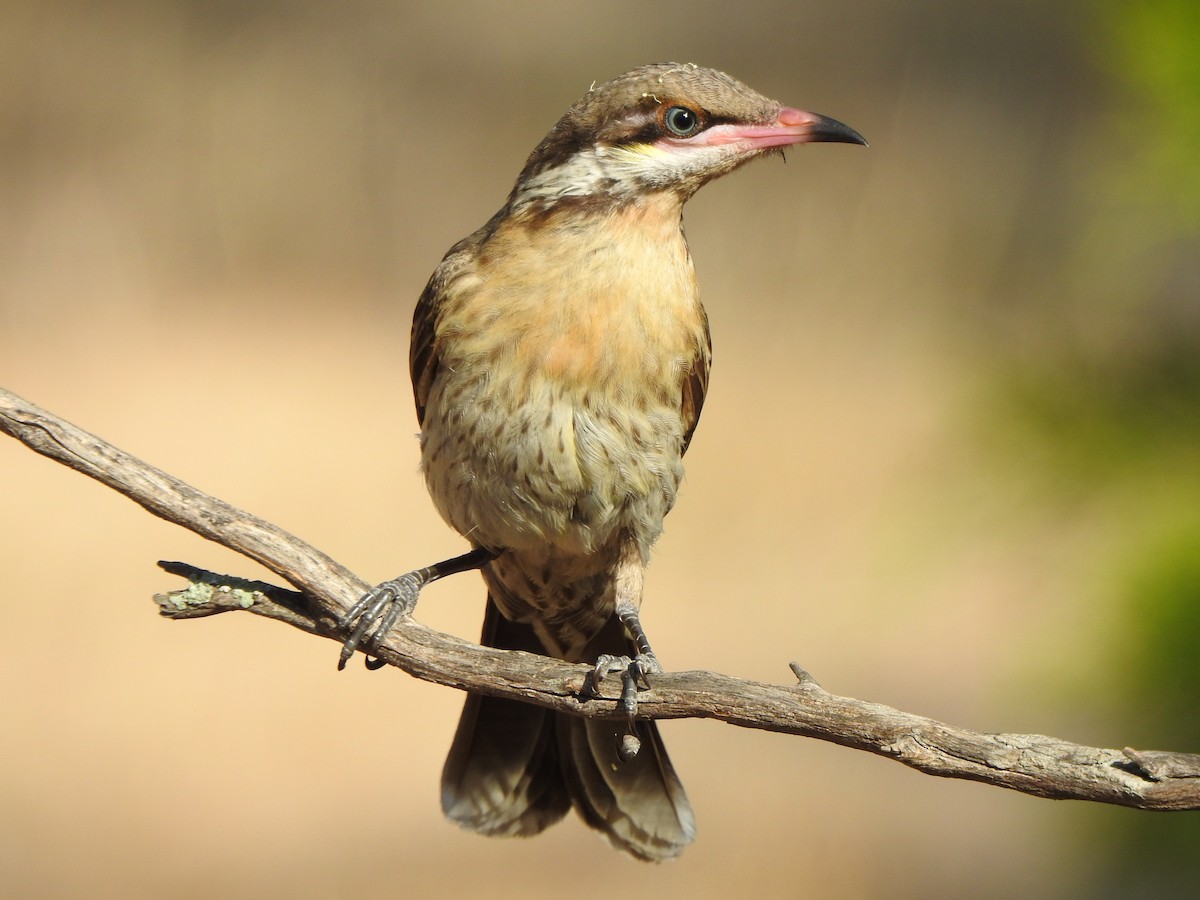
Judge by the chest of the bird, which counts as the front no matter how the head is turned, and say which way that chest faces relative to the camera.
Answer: toward the camera
